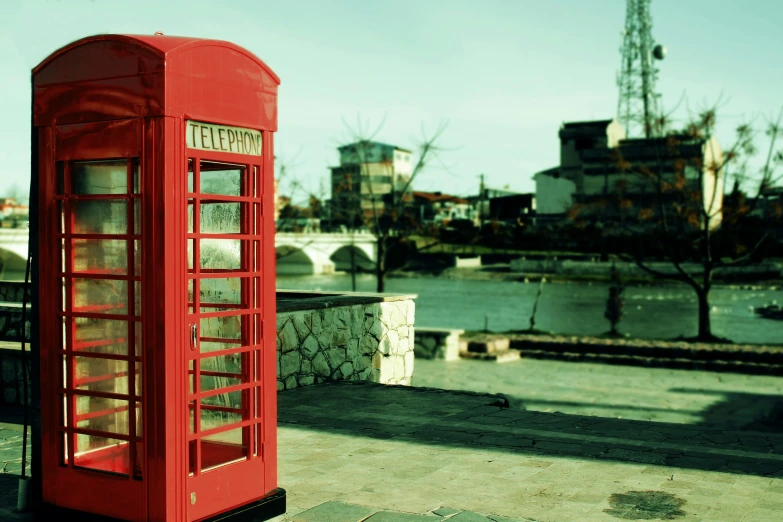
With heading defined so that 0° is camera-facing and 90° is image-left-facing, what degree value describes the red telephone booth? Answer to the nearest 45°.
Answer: approximately 315°

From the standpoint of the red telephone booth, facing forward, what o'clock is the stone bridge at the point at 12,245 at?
The stone bridge is roughly at 7 o'clock from the red telephone booth.

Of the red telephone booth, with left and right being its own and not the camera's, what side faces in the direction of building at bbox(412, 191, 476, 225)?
left

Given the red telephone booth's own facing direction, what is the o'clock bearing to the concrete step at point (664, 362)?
The concrete step is roughly at 9 o'clock from the red telephone booth.

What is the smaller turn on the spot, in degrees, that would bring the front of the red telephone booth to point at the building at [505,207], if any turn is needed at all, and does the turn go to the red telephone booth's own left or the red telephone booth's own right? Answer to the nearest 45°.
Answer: approximately 90° to the red telephone booth's own left

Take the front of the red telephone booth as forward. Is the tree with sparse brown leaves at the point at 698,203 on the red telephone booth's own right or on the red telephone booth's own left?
on the red telephone booth's own left
